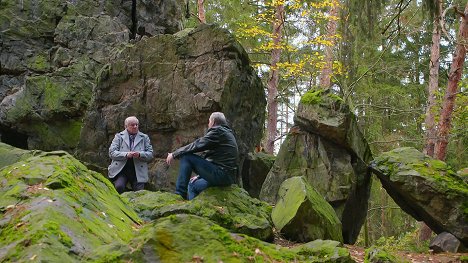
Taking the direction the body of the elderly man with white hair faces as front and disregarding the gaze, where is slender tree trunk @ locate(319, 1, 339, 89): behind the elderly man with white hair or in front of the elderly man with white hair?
behind

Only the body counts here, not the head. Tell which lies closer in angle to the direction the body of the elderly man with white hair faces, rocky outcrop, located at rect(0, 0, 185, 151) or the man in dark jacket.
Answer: the man in dark jacket

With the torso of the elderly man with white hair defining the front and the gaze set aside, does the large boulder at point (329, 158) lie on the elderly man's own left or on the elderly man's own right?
on the elderly man's own left

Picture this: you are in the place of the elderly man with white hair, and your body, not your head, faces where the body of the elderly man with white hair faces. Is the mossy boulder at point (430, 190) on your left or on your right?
on your left

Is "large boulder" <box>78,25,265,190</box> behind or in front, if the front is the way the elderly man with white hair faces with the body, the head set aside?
behind

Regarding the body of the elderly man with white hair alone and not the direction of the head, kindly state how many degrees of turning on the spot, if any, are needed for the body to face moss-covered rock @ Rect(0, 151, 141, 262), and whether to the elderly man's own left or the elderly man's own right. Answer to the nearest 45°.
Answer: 0° — they already face it

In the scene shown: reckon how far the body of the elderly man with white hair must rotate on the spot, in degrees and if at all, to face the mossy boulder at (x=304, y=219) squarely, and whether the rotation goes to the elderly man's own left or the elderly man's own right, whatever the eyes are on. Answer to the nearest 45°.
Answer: approximately 45° to the elderly man's own left

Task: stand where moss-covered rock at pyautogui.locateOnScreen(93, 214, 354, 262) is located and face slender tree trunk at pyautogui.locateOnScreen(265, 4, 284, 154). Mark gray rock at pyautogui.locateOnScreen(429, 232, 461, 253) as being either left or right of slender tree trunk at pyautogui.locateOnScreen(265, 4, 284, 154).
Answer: right

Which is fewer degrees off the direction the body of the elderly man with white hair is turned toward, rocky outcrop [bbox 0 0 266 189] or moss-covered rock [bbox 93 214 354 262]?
the moss-covered rock

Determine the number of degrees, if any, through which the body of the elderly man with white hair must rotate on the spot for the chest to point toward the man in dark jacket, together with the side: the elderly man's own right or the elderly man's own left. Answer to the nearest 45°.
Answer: approximately 45° to the elderly man's own left

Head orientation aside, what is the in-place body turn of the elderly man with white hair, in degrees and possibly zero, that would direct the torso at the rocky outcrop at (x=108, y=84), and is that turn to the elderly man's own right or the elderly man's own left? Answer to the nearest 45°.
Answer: approximately 180°

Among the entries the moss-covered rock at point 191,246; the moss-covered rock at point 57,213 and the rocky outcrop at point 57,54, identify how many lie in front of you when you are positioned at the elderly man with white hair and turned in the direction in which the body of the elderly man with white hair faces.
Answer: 2

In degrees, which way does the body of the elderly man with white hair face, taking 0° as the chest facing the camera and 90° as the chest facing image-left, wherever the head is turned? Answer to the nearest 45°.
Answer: approximately 0°

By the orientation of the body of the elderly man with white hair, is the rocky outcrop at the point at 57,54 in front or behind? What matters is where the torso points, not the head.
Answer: behind
